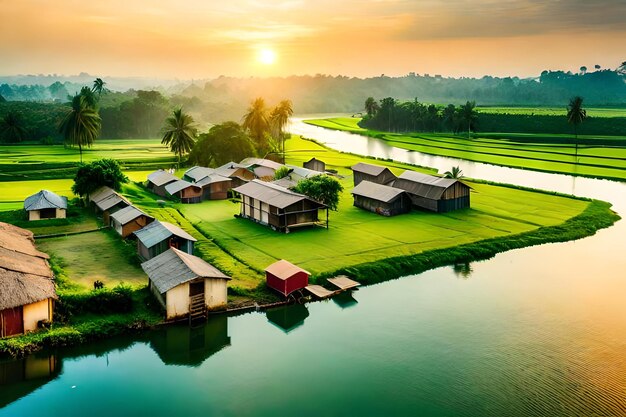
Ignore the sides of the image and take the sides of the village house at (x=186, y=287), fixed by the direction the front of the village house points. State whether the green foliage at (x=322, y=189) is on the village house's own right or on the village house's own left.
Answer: on the village house's own left

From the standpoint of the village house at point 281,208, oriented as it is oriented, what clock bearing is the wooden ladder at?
The wooden ladder is roughly at 2 o'clock from the village house.

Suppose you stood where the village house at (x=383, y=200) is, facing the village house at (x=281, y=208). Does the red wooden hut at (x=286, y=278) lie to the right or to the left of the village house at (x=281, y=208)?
left

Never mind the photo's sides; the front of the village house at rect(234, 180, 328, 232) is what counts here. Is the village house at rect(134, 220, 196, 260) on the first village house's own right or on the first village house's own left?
on the first village house's own right

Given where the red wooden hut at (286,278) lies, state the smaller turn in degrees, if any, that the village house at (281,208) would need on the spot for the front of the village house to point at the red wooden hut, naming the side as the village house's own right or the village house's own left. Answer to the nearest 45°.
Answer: approximately 45° to the village house's own right

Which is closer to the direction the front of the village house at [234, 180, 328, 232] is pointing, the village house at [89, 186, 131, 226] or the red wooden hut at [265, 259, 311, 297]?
the red wooden hut

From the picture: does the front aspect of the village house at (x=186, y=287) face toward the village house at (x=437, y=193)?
no

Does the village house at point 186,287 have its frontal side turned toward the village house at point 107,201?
no

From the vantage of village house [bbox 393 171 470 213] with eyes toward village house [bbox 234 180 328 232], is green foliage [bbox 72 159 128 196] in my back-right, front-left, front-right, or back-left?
front-right

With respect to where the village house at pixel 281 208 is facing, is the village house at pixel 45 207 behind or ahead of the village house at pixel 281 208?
behind

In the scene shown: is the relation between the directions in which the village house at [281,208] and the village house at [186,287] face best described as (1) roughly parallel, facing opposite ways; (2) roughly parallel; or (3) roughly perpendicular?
roughly parallel

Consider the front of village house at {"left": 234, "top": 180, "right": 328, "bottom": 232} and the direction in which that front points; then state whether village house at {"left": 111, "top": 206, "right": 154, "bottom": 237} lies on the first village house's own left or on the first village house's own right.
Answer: on the first village house's own right

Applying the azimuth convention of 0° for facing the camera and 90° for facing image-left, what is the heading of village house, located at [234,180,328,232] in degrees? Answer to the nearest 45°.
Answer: approximately 315°

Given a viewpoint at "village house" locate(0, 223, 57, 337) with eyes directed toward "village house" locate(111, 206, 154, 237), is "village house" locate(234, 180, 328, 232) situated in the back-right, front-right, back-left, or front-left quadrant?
front-right

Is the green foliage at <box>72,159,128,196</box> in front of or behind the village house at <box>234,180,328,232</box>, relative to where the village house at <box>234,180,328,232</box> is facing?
behind

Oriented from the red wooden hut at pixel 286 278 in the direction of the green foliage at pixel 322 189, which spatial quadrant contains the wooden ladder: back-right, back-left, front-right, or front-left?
back-left

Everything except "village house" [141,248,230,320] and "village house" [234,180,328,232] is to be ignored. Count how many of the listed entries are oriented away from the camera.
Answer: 0

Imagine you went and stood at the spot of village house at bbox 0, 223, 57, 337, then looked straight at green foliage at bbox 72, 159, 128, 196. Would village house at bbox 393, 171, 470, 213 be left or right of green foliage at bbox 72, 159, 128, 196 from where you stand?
right
